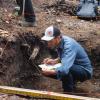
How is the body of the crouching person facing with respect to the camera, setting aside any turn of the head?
to the viewer's left
